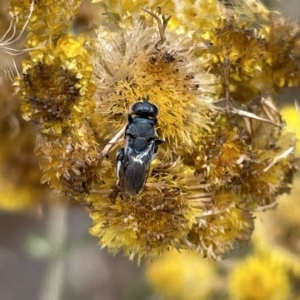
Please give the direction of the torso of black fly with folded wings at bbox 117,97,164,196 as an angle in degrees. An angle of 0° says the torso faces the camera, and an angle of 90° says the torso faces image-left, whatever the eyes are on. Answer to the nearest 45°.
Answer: approximately 180°
